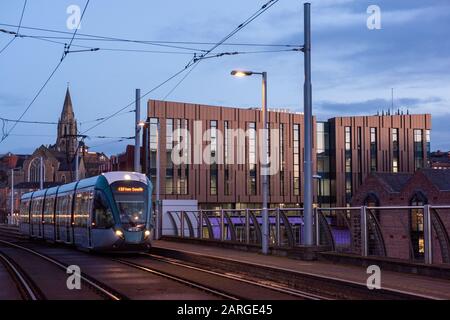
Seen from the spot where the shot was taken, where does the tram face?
facing the viewer and to the right of the viewer

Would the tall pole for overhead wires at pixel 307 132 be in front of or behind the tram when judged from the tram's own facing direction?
in front
